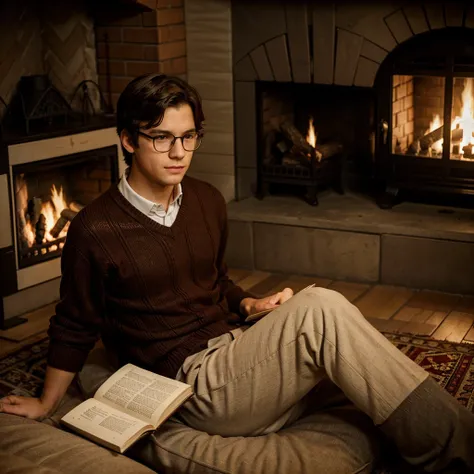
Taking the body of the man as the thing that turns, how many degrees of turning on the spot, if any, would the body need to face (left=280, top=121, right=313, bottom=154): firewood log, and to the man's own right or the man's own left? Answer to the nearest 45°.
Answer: approximately 135° to the man's own left

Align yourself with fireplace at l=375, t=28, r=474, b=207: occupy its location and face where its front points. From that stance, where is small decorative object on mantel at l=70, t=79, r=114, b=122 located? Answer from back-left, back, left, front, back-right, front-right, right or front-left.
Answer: right

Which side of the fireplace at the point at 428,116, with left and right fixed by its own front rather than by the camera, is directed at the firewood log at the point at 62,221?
right

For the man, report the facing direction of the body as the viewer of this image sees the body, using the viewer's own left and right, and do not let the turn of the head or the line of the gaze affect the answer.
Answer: facing the viewer and to the right of the viewer

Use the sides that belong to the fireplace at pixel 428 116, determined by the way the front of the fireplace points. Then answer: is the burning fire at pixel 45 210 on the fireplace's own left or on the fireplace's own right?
on the fireplace's own right

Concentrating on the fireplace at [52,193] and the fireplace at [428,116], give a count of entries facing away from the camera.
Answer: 0

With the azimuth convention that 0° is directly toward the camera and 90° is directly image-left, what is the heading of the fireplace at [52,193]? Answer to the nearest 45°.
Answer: approximately 315°

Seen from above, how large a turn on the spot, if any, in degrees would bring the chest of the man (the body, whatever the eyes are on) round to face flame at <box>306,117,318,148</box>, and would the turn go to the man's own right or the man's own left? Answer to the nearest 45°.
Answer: approximately 135° to the man's own left

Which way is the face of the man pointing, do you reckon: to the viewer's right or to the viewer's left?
to the viewer's right
